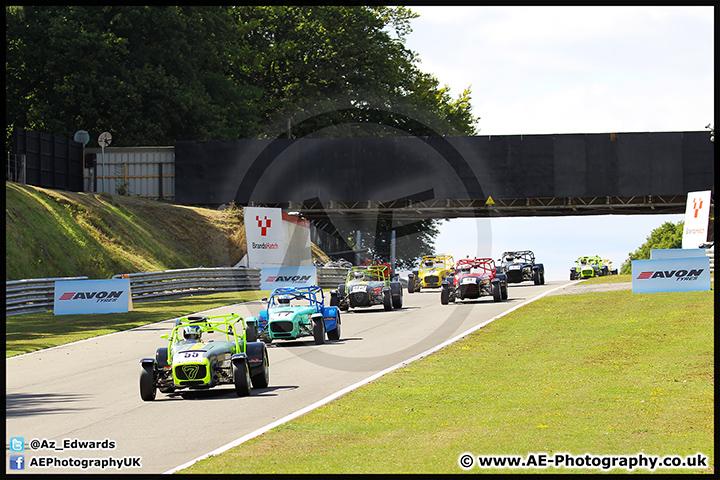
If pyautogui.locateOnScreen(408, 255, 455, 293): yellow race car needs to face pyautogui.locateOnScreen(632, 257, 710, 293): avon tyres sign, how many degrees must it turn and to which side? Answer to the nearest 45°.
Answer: approximately 90° to its left

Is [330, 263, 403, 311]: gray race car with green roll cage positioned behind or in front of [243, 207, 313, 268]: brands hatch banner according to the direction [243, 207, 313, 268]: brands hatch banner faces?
in front

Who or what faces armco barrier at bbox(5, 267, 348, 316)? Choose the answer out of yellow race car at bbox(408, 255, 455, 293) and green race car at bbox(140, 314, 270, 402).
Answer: the yellow race car

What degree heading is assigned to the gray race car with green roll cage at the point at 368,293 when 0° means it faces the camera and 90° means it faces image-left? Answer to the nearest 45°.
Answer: approximately 0°

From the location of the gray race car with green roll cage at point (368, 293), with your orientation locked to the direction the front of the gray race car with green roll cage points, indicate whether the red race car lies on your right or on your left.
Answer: on your left

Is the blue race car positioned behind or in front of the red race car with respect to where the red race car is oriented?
in front

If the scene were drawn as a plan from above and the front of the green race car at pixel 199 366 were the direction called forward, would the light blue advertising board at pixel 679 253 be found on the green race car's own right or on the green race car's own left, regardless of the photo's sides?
on the green race car's own left

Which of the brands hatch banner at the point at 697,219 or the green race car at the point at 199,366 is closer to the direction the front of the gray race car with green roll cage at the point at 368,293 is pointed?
the green race car

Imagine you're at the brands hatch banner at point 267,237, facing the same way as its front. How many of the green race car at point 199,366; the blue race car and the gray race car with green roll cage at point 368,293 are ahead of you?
3

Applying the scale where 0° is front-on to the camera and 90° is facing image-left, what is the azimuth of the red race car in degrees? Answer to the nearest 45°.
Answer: approximately 0°
